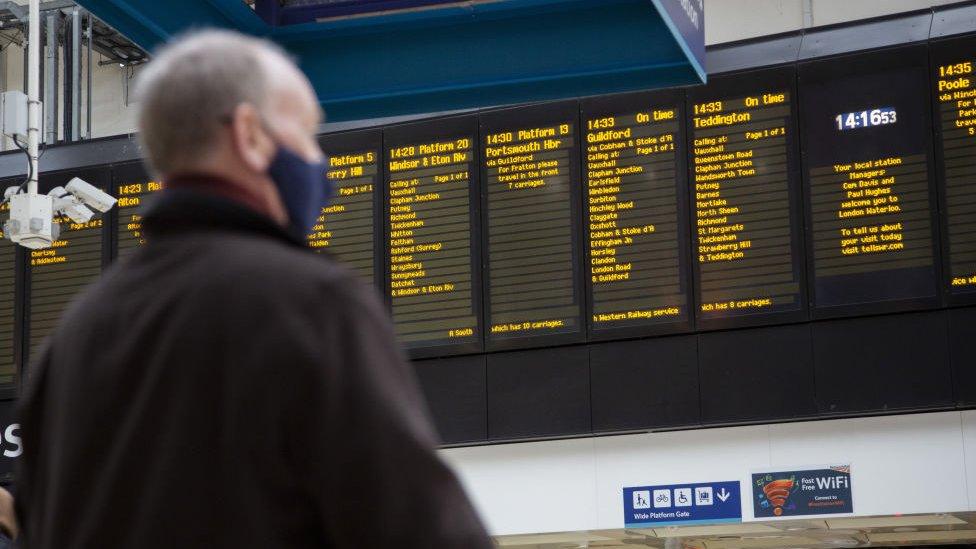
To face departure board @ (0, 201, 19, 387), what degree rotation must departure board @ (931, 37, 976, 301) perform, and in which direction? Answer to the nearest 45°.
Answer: approximately 45° to its right

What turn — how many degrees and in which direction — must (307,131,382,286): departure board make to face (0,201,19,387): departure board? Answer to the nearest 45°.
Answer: approximately 45° to its right

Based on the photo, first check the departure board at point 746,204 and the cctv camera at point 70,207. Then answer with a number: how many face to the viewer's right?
1

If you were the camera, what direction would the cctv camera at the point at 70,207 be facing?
facing to the right of the viewer

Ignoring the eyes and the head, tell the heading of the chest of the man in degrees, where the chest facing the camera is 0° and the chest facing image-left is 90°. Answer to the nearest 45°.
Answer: approximately 225°

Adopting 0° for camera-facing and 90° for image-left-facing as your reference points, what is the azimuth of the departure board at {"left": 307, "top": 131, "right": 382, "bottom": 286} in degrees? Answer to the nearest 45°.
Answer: approximately 45°

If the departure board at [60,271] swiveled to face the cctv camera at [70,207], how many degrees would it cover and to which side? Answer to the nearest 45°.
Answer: approximately 45° to its left

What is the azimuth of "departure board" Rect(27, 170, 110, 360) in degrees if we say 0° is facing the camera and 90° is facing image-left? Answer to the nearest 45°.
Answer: approximately 45°

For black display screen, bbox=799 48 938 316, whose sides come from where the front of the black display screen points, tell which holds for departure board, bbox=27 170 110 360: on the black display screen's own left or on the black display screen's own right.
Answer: on the black display screen's own right

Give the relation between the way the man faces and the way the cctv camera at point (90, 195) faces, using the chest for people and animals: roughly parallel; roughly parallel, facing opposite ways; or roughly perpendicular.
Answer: roughly perpendicular

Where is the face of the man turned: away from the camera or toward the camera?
away from the camera
